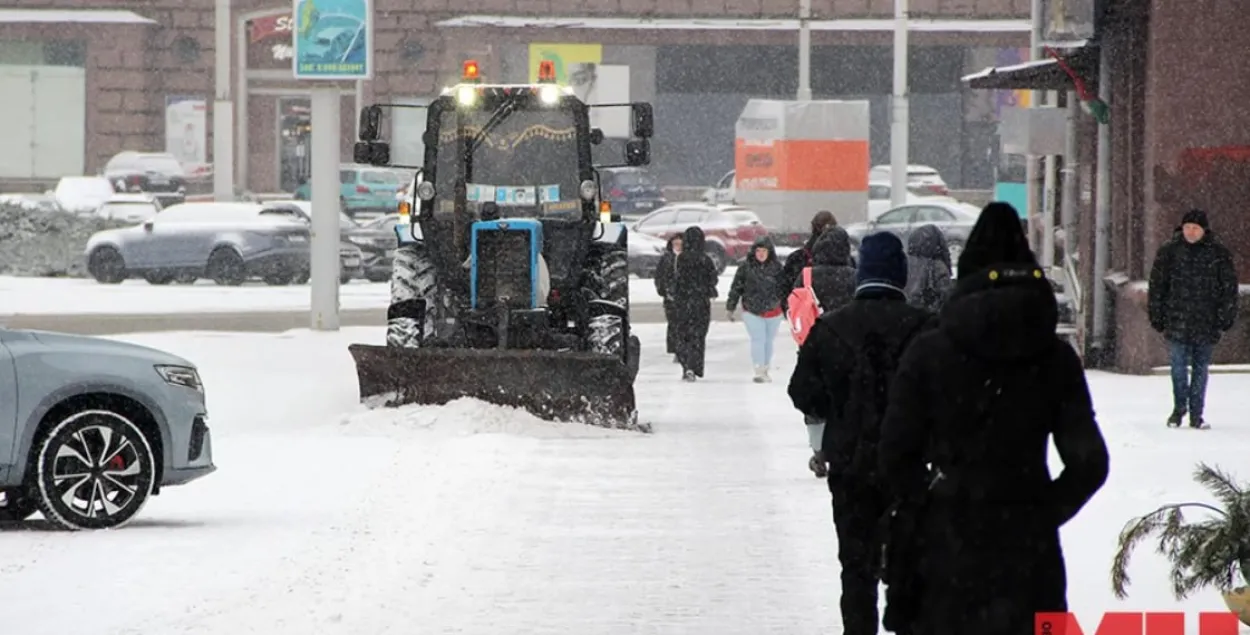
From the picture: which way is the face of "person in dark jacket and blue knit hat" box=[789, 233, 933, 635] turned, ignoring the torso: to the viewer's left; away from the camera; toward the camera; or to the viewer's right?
away from the camera

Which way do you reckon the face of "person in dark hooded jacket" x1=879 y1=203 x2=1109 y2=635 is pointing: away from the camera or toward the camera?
away from the camera

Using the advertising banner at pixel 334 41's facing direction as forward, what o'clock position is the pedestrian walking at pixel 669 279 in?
The pedestrian walking is roughly at 11 o'clock from the advertising banner.

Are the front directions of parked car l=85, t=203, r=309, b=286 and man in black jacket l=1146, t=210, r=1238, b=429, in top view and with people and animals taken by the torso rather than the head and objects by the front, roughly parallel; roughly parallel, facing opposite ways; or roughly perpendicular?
roughly perpendicular

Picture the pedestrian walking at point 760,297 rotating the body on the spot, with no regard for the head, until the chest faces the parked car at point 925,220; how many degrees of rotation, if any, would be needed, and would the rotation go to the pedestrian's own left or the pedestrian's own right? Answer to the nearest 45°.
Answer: approximately 180°

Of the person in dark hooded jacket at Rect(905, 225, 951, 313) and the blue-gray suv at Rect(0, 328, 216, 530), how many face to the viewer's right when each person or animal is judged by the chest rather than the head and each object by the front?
1

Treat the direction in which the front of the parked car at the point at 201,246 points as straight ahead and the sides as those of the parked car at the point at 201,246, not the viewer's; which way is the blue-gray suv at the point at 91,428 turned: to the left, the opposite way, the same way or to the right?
the opposite way

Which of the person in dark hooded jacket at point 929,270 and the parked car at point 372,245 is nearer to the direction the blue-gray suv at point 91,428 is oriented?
the person in dark hooded jacket

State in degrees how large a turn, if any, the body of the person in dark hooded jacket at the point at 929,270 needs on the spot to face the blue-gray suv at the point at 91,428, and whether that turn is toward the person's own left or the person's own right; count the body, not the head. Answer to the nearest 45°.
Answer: approximately 135° to the person's own left

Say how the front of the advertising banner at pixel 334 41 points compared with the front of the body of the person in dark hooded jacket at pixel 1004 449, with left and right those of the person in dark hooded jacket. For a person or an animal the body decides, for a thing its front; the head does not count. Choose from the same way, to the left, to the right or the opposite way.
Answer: the opposite way

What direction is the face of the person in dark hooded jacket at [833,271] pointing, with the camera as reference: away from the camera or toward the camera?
away from the camera
